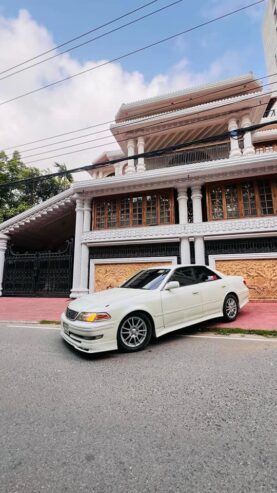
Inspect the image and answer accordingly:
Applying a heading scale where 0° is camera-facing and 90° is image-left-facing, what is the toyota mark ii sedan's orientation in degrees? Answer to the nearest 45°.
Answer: approximately 45°

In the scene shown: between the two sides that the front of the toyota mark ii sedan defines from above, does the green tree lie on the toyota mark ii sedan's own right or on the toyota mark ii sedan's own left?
on the toyota mark ii sedan's own right

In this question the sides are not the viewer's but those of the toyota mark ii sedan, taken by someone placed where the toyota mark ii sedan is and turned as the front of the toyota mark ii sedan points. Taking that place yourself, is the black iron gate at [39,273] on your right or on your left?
on your right
